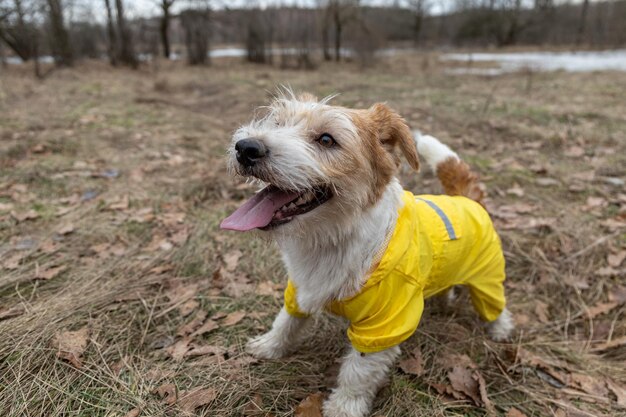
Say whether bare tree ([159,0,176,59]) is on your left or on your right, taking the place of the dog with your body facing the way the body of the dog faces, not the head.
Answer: on your right

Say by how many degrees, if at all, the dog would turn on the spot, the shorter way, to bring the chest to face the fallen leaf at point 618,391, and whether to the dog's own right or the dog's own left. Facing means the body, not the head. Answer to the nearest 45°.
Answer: approximately 135° to the dog's own left

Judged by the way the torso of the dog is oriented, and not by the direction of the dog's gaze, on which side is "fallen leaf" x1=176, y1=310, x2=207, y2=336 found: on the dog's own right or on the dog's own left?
on the dog's own right

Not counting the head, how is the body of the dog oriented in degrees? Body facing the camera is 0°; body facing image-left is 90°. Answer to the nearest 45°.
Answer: approximately 45°

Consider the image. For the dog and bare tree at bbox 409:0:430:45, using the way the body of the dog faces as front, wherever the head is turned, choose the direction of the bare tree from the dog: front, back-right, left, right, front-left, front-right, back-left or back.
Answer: back-right

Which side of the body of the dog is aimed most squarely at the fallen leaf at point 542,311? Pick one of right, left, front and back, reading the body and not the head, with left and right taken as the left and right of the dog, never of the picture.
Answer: back

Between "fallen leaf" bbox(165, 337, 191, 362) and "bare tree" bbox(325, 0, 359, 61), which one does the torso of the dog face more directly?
the fallen leaf

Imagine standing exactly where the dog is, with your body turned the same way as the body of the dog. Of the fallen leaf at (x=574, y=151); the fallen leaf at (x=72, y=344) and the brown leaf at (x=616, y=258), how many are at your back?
2
